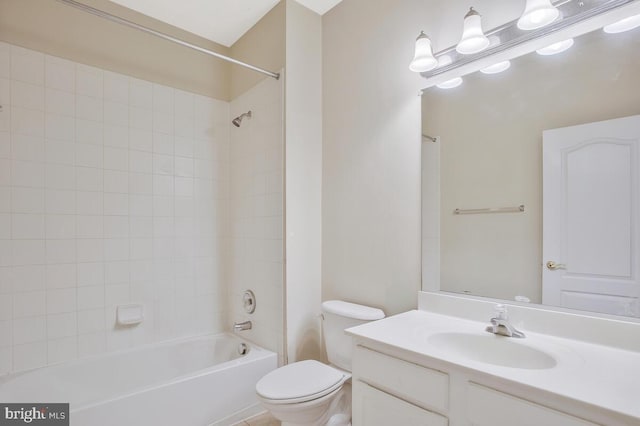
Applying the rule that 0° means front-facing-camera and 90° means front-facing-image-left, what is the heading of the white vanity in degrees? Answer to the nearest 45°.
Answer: approximately 45°

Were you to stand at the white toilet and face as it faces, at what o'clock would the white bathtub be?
The white bathtub is roughly at 2 o'clock from the white toilet.

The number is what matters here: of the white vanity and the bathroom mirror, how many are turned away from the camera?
0

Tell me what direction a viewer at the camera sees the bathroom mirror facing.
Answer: facing the viewer and to the left of the viewer

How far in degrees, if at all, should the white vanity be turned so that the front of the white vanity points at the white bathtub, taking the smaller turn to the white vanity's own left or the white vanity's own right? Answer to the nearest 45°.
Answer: approximately 45° to the white vanity's own right

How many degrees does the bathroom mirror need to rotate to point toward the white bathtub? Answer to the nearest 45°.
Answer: approximately 45° to its right

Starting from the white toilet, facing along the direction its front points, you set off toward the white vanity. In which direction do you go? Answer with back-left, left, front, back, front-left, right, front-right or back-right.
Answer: left
